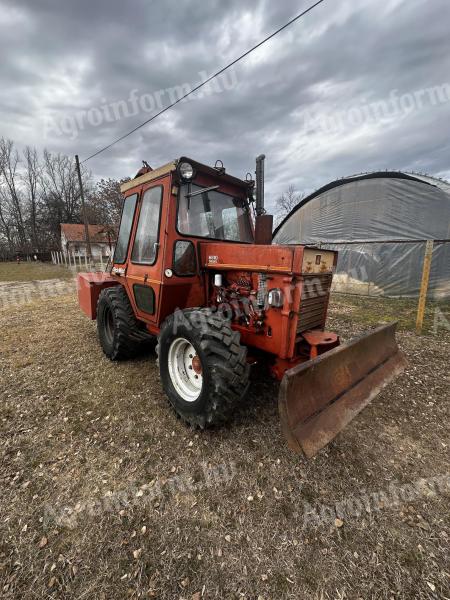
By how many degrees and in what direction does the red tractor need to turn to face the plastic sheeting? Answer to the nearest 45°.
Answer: approximately 90° to its left

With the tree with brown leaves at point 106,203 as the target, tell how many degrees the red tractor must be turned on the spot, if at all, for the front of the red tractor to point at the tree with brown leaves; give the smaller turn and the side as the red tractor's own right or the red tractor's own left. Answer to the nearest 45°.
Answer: approximately 180°

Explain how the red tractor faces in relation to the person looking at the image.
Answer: facing the viewer and to the right of the viewer
